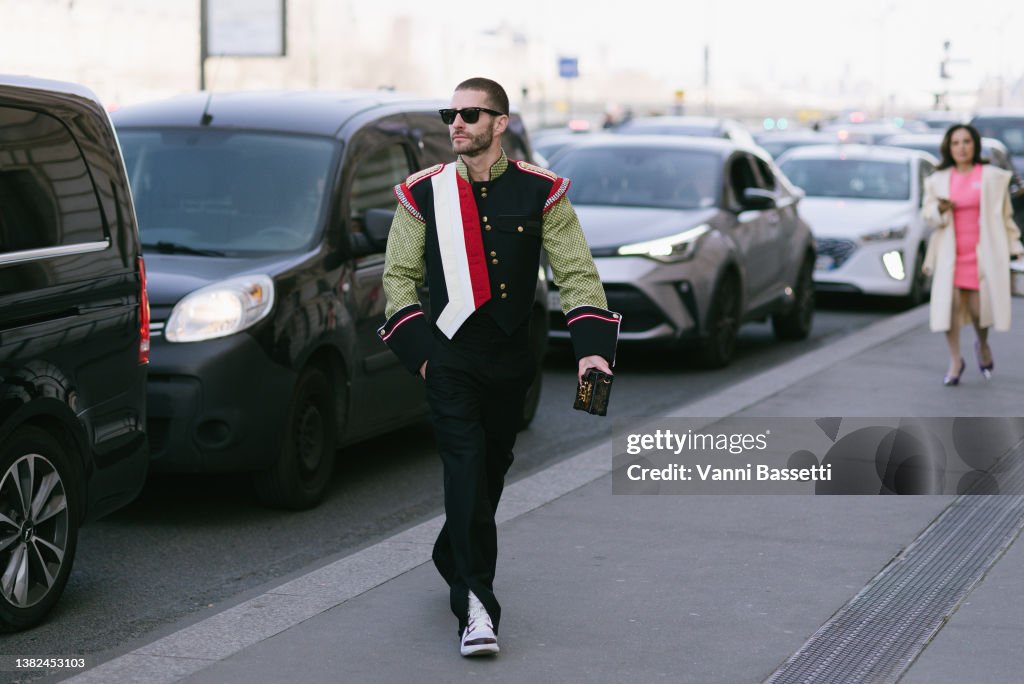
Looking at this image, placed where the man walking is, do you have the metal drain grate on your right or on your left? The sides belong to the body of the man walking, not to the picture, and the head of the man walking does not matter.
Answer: on your left

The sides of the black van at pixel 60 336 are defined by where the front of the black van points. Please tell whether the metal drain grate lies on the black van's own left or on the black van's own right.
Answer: on the black van's own left

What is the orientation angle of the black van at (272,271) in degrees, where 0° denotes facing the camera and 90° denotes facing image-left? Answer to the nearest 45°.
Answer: approximately 45°

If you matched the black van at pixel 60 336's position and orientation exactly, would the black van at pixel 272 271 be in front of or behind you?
behind

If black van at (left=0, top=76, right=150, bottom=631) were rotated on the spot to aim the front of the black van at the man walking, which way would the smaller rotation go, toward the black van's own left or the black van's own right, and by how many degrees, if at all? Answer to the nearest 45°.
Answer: approximately 90° to the black van's own left

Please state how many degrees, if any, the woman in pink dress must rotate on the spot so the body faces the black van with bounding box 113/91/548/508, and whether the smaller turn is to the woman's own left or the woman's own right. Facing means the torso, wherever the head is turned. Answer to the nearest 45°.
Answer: approximately 45° to the woman's own right

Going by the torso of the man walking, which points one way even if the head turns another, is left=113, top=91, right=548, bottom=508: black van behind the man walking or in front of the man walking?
behind

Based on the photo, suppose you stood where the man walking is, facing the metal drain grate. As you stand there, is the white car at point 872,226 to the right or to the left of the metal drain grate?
left

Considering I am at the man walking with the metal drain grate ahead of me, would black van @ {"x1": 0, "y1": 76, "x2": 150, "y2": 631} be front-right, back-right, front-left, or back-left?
back-left

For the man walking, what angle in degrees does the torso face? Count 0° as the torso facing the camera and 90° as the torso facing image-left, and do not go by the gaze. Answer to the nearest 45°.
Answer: approximately 0°
